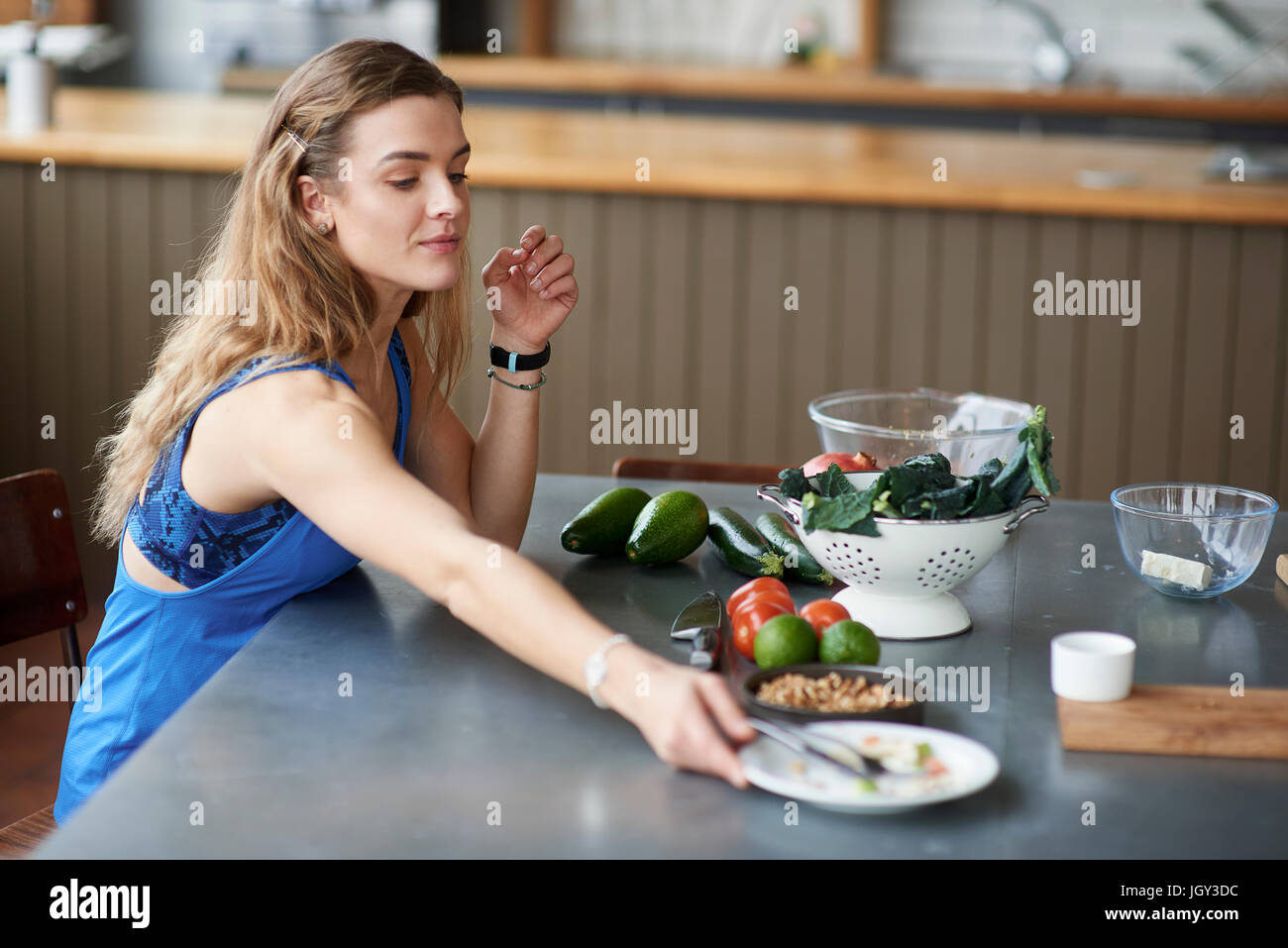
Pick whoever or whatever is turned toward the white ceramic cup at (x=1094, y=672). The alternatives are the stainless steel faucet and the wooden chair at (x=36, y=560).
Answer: the wooden chair

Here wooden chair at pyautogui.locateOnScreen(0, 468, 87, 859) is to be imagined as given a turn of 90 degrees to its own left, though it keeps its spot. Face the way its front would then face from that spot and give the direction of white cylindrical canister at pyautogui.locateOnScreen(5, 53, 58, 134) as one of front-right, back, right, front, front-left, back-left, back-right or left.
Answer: front-left

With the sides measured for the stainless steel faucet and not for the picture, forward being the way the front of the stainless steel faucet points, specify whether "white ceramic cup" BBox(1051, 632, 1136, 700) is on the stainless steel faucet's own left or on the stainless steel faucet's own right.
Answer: on the stainless steel faucet's own left

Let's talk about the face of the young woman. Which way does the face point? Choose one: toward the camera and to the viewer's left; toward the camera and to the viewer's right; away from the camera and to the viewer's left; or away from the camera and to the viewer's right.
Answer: toward the camera and to the viewer's right

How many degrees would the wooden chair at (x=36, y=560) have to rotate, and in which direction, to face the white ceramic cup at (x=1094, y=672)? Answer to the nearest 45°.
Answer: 0° — it already faces it
